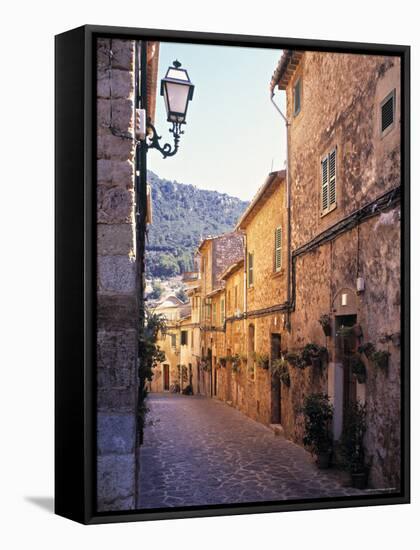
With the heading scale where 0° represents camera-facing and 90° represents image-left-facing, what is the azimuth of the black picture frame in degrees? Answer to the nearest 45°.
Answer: approximately 315°
